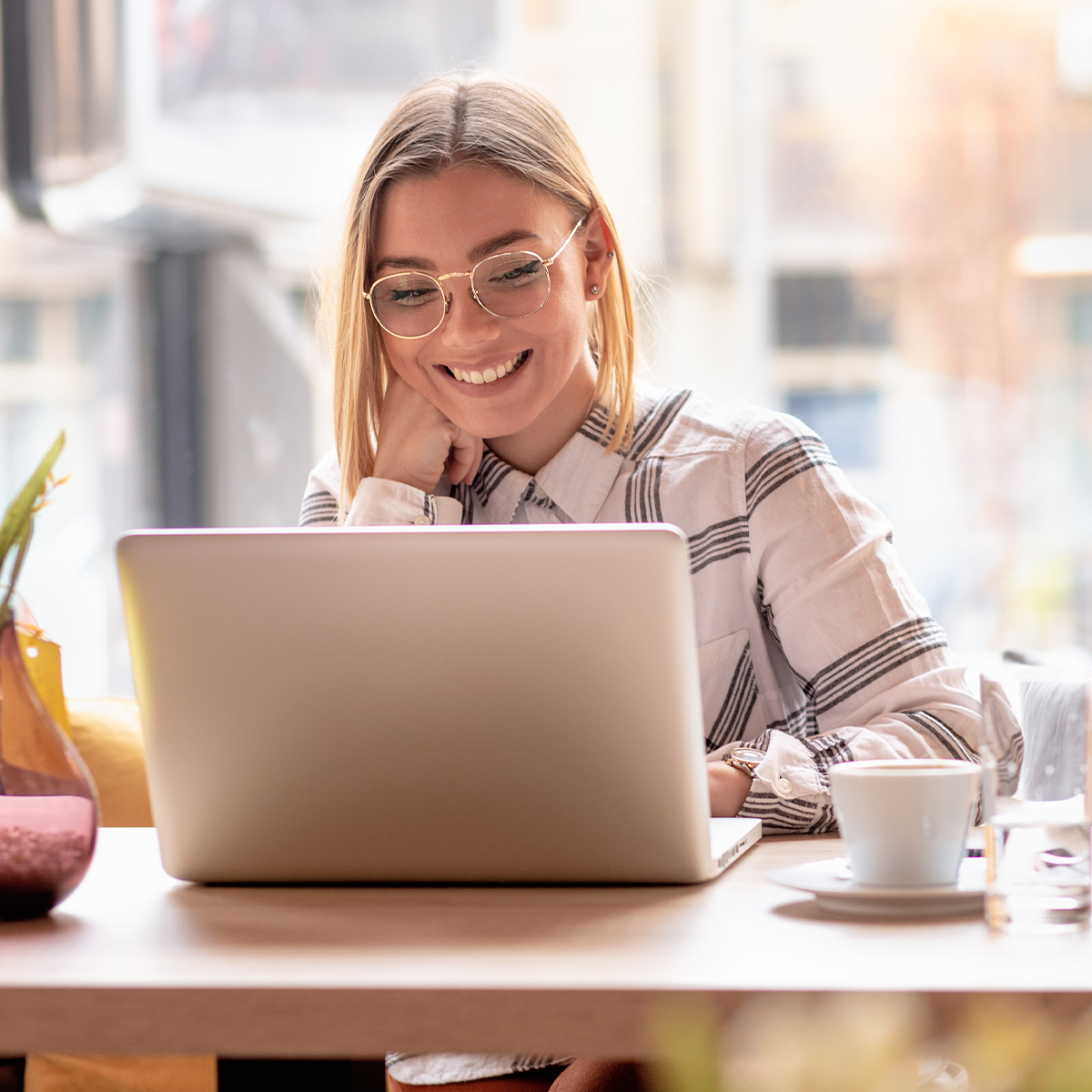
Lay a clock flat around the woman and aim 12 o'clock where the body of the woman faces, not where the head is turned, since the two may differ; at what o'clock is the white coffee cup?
The white coffee cup is roughly at 10 o'clock from the woman.

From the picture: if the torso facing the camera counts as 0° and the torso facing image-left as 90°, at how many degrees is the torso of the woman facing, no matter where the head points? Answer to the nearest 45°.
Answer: approximately 45°

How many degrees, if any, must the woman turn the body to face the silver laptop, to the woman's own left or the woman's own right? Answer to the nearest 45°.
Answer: approximately 45° to the woman's own left

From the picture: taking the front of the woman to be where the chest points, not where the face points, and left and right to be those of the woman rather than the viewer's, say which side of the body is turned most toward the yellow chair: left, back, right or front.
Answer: right

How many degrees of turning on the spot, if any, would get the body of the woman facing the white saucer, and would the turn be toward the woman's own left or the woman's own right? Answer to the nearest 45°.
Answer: approximately 45° to the woman's own left
